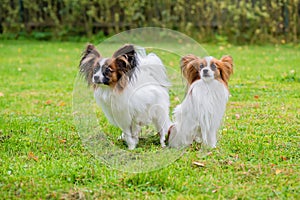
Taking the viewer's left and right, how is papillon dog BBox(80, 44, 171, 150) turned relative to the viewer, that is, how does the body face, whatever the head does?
facing the viewer and to the left of the viewer

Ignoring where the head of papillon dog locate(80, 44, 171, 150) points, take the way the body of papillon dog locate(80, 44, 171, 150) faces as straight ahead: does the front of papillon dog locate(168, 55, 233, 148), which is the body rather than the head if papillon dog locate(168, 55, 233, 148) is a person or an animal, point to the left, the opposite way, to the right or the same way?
to the left

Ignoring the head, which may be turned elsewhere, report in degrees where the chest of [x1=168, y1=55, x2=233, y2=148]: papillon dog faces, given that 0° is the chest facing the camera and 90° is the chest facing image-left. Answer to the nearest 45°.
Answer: approximately 315°

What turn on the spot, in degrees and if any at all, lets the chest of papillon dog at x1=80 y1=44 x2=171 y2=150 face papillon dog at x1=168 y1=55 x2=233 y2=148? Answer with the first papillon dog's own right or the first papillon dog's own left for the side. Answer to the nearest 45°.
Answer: approximately 135° to the first papillon dog's own left

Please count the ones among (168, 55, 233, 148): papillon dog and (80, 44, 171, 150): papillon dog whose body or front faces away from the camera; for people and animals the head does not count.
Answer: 0

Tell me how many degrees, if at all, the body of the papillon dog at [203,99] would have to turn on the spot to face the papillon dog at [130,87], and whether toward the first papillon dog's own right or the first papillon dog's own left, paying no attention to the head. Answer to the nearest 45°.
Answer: approximately 135° to the first papillon dog's own right
